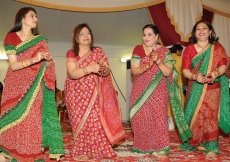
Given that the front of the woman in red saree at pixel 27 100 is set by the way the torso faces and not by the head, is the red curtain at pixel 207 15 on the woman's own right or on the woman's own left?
on the woman's own left

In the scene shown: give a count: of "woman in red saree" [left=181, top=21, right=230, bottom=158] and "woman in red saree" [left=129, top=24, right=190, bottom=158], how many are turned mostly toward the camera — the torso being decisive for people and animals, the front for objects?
2

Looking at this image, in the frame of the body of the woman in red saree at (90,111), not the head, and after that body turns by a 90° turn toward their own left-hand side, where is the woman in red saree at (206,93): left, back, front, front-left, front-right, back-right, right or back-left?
front-right

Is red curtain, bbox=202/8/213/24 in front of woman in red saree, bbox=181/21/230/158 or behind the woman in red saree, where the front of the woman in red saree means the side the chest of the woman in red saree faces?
behind

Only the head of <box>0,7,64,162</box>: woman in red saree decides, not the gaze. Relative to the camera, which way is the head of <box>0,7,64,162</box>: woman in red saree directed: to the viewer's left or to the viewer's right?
to the viewer's right

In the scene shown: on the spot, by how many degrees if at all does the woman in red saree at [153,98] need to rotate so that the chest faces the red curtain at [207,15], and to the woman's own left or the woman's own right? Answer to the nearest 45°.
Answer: approximately 180°

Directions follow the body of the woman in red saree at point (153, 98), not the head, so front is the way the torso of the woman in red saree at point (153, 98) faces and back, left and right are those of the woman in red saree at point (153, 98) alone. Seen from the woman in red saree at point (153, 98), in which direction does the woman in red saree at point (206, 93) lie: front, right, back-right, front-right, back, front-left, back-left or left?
left

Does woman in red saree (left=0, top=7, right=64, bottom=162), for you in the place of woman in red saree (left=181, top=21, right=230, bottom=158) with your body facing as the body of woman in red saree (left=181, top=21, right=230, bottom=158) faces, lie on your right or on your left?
on your right

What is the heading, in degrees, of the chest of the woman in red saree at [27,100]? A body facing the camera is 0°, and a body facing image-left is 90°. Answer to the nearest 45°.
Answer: approximately 315°

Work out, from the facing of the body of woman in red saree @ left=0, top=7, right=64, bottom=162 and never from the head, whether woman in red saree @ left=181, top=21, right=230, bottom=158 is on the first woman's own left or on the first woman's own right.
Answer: on the first woman's own left

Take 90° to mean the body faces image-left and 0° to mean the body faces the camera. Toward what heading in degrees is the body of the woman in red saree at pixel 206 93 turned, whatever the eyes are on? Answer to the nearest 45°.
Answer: approximately 0°

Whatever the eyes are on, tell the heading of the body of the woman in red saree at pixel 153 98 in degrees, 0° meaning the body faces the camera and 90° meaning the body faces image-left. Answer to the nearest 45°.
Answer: approximately 0°

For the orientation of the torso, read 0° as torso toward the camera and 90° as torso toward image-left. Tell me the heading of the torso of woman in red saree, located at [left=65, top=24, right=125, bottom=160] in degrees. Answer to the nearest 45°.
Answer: approximately 315°

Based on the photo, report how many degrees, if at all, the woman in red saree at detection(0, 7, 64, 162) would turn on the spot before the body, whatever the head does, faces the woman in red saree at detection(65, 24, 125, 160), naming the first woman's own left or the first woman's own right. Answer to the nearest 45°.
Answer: approximately 90° to the first woman's own left
